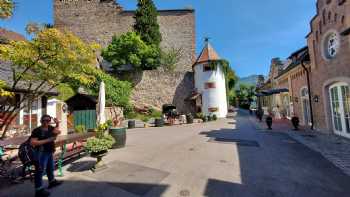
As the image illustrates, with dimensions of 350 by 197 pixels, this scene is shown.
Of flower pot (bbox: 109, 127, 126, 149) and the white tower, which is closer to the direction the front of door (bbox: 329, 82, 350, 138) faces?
the flower pot

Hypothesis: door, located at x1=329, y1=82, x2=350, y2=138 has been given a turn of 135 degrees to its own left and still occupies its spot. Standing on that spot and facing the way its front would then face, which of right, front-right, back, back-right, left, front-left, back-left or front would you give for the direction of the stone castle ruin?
back

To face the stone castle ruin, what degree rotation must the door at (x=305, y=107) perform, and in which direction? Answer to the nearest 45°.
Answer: approximately 45° to its right

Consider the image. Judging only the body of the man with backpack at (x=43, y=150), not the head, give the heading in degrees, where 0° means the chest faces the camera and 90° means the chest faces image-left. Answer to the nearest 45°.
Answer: approximately 315°

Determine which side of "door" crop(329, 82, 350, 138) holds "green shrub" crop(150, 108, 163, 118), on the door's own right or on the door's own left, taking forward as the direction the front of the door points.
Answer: on the door's own right

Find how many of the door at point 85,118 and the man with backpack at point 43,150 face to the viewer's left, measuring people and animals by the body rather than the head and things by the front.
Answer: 0

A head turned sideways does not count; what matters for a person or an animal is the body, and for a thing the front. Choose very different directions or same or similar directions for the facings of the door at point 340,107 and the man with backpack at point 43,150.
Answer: very different directions

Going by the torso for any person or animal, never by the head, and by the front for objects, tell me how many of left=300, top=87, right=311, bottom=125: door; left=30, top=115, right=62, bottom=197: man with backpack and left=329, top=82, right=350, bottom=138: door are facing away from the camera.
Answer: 0

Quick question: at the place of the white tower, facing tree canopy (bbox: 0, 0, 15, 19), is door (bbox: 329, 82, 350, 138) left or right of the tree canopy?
left

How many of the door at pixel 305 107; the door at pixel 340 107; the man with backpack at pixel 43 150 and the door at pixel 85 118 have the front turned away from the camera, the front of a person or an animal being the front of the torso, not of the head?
0

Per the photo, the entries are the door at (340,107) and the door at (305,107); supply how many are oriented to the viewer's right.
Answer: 0

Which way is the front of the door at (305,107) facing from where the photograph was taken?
facing the viewer and to the left of the viewer
